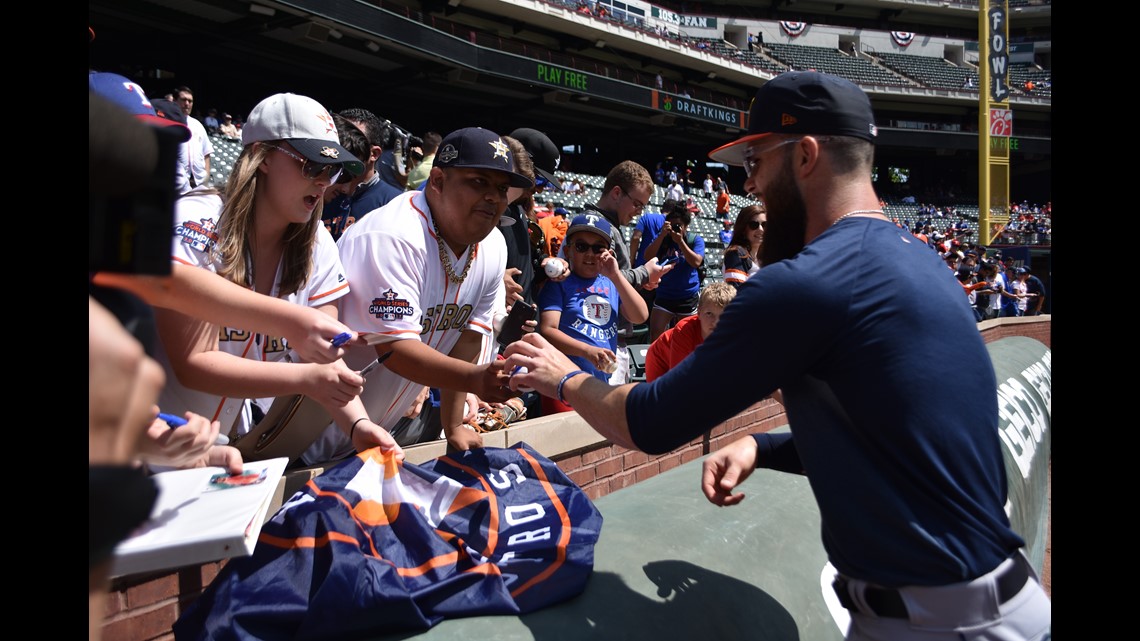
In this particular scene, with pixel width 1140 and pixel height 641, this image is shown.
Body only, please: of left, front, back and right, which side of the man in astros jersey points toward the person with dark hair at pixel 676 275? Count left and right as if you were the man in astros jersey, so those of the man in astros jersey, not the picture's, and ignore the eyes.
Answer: left

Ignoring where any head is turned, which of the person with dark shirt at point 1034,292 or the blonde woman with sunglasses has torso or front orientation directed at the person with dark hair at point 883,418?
the blonde woman with sunglasses

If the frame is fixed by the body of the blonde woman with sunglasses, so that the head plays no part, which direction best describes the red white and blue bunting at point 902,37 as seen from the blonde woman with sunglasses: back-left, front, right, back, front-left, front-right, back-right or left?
left

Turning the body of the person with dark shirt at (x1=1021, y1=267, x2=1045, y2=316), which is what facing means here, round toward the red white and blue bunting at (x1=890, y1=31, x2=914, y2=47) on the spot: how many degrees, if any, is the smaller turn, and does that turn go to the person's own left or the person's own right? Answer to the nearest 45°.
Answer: approximately 90° to the person's own right

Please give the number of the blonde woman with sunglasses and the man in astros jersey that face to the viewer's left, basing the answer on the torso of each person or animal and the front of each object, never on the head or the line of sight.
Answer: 0

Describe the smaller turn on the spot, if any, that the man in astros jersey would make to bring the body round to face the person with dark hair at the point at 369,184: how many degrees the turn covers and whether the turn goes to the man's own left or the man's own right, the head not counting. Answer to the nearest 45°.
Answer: approximately 135° to the man's own left

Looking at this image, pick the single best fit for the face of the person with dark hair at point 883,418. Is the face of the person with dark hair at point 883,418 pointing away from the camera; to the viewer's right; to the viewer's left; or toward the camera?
to the viewer's left

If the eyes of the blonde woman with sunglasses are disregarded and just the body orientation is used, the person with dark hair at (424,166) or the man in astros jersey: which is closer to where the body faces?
the man in astros jersey
